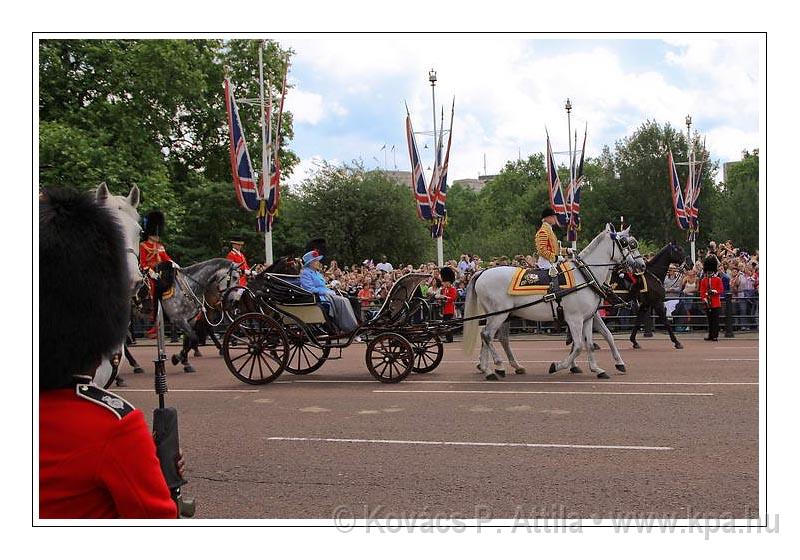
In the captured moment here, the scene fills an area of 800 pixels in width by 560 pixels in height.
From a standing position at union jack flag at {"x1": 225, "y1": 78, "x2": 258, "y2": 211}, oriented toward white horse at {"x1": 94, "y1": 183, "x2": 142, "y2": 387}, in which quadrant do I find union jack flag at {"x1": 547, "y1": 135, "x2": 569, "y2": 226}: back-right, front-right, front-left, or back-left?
back-left

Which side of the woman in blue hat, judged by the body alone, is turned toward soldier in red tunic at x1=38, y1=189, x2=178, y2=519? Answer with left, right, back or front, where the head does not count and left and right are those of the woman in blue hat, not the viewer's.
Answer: right

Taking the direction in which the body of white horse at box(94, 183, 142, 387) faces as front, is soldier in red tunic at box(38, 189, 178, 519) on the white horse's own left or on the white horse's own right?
on the white horse's own right

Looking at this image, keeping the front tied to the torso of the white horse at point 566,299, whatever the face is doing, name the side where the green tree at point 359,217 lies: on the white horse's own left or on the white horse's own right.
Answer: on the white horse's own left

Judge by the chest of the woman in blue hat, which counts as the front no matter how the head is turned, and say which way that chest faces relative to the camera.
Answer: to the viewer's right

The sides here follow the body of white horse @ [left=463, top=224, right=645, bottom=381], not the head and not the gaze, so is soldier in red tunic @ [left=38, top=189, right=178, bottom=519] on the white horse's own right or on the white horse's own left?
on the white horse's own right

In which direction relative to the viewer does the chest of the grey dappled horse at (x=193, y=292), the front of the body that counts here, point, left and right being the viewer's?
facing to the right of the viewer

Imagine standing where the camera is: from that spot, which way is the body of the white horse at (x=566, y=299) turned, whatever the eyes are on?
to the viewer's right
